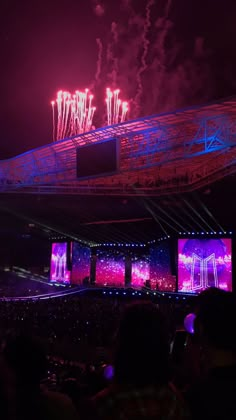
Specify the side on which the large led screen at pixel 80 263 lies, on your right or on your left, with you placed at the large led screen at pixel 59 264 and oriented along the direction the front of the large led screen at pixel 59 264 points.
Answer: on your left

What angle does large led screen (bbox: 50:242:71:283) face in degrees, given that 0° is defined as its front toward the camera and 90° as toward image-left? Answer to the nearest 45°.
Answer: approximately 0°

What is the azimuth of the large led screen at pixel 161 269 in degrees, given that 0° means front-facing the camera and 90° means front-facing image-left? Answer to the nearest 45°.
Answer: approximately 45°

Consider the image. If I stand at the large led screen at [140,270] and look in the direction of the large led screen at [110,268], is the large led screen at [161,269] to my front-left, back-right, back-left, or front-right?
back-left

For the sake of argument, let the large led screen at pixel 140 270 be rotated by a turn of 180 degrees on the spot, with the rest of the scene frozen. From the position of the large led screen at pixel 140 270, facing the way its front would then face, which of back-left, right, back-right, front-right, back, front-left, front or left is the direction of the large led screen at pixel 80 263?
front-left

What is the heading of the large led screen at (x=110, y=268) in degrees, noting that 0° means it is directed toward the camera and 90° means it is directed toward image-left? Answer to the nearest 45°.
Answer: approximately 0°

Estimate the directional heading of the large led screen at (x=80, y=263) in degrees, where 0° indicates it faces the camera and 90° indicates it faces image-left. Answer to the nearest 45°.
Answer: approximately 315°

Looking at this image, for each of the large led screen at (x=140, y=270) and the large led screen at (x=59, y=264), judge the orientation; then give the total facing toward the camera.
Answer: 2
